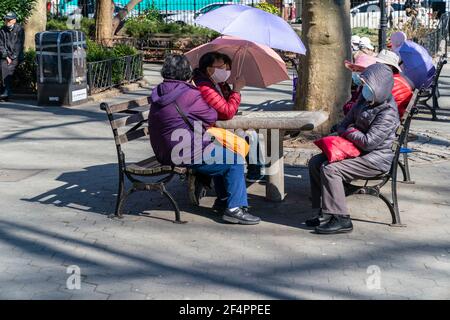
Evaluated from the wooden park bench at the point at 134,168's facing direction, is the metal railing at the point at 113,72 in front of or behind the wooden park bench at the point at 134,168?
behind

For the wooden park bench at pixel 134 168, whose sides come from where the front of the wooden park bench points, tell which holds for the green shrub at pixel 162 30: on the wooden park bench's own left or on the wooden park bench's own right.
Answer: on the wooden park bench's own left

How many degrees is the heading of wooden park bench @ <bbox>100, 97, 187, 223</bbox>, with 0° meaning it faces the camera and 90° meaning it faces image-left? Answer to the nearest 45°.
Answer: approximately 315°

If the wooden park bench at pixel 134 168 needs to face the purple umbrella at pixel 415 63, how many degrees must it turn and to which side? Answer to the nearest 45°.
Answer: approximately 90° to its left

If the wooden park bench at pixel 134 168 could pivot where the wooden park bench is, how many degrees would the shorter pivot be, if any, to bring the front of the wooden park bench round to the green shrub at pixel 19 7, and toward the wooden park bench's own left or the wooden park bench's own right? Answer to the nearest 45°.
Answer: approximately 135° to the wooden park bench's own left

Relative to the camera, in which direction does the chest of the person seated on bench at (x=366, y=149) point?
to the viewer's left

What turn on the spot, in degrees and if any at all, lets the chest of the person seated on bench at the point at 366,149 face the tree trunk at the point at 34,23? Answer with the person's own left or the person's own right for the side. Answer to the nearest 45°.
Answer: approximately 45° to the person's own right

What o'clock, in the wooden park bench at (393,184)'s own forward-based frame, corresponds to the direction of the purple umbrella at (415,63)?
The purple umbrella is roughly at 3 o'clock from the wooden park bench.

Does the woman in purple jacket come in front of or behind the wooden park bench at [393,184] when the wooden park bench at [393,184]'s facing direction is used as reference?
in front

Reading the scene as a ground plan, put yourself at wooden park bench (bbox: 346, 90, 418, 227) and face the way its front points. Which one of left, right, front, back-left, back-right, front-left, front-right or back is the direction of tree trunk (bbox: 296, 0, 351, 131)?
right

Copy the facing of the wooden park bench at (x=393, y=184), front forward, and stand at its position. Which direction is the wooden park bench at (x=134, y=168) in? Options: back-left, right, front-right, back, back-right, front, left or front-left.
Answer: front

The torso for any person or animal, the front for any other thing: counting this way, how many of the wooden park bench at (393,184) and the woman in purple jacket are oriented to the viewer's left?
1

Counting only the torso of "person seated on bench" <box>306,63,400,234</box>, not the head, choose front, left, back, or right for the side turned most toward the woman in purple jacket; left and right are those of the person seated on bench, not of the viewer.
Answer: front

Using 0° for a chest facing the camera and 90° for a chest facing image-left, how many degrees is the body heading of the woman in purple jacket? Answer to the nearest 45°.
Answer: approximately 225°

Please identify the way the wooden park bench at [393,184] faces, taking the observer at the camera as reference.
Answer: facing to the left of the viewer

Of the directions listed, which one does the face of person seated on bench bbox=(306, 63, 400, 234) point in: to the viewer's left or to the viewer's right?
to the viewer's left

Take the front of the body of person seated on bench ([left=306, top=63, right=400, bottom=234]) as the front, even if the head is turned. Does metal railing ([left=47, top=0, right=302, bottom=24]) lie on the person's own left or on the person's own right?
on the person's own right
